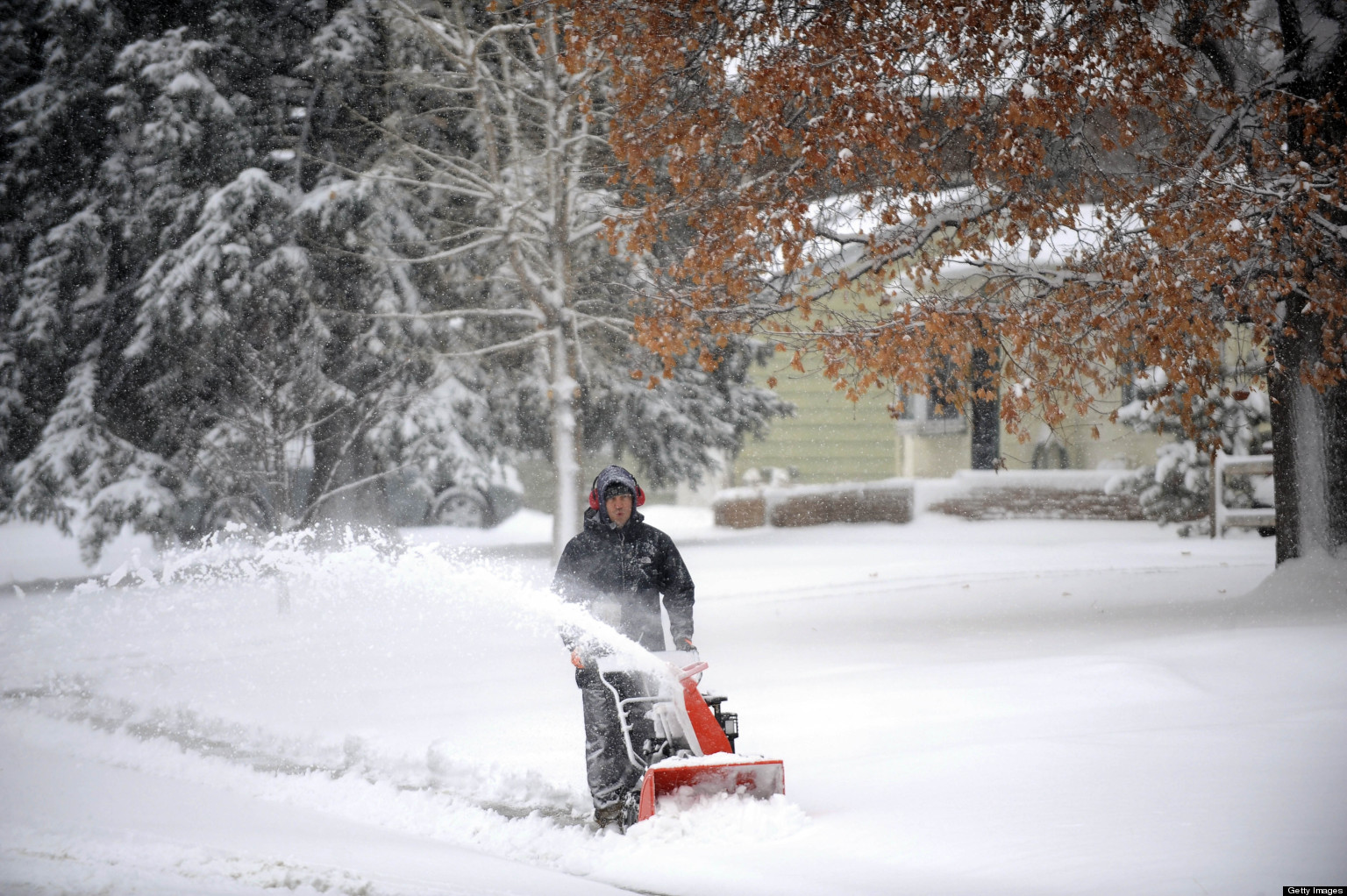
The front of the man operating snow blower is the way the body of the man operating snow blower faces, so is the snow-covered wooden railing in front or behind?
behind

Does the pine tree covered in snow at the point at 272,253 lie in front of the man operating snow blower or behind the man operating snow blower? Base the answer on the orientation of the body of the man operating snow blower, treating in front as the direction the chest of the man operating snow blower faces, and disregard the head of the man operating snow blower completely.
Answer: behind

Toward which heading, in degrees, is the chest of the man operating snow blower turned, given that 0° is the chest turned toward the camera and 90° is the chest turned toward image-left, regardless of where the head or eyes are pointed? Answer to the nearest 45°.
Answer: approximately 0°

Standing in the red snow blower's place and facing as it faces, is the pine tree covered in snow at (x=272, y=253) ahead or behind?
behind

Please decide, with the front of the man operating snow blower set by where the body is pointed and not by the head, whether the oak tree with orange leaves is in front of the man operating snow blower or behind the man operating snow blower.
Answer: behind

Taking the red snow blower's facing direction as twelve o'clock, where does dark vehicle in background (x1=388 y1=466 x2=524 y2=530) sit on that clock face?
The dark vehicle in background is roughly at 7 o'clock from the red snow blower.

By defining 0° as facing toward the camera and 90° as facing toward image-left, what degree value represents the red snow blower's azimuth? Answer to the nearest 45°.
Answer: approximately 315°

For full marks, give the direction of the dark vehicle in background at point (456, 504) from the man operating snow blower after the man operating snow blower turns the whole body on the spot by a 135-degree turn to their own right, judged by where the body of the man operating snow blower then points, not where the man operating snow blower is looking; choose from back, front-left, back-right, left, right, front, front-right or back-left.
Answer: front-right
